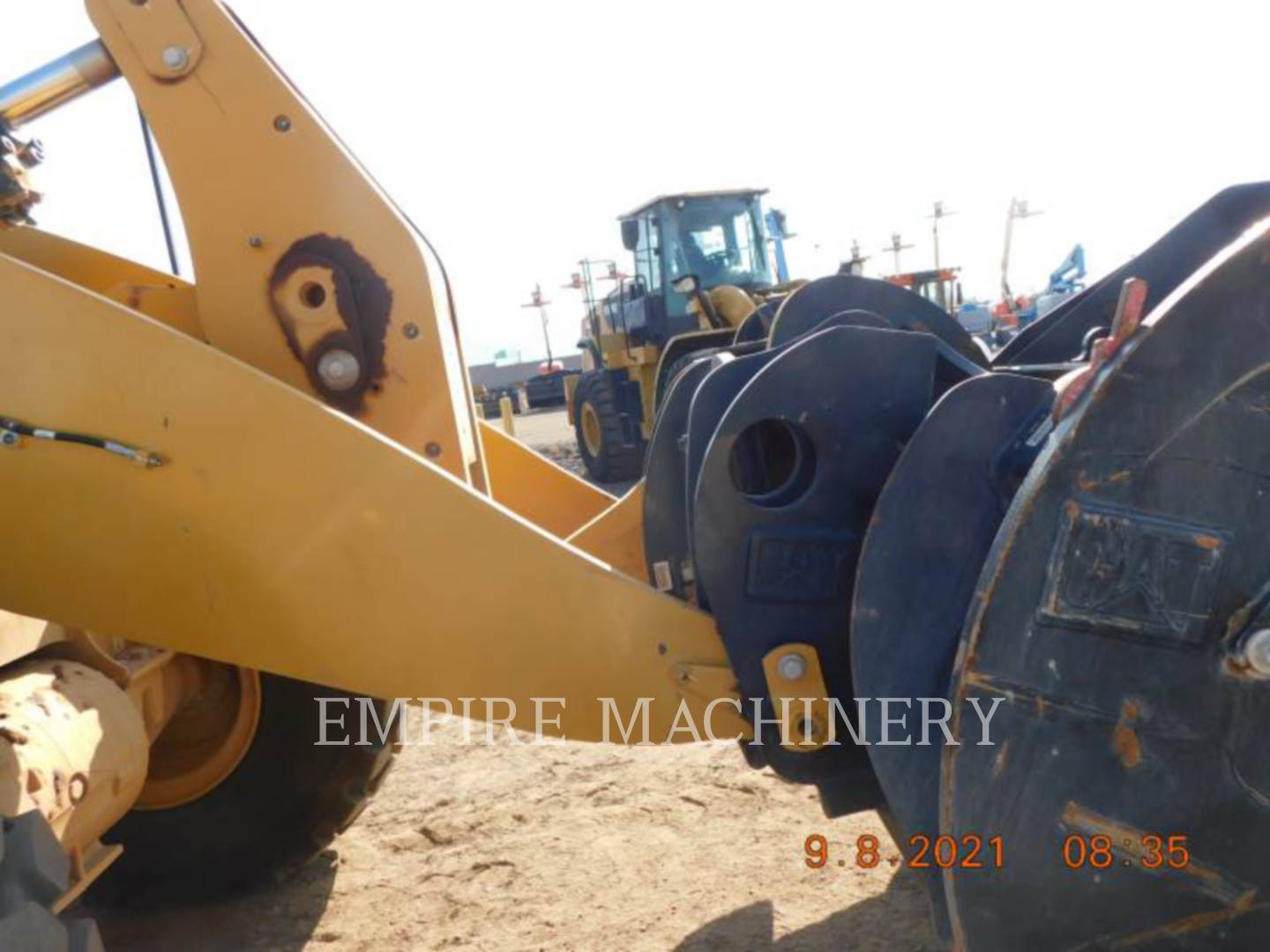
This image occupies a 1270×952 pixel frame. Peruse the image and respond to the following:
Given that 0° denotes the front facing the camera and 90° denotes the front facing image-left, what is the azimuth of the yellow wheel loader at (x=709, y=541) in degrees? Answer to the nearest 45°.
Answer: approximately 270°

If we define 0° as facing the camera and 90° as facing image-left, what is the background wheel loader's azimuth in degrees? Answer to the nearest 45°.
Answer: approximately 315°
